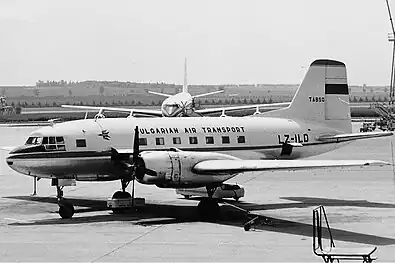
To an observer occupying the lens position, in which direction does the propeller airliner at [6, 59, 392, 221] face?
facing the viewer and to the left of the viewer
